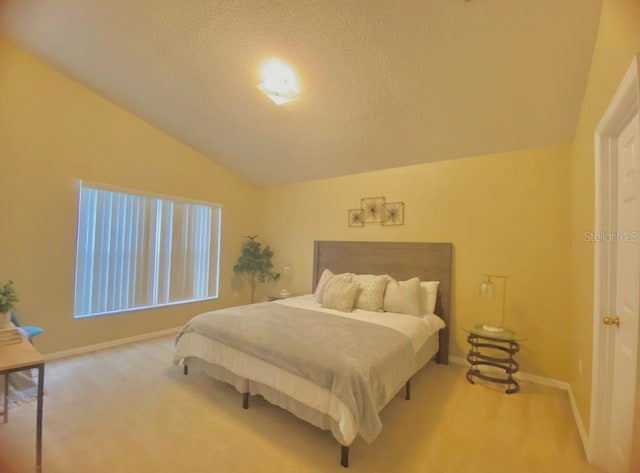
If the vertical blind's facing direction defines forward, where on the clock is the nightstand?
The nightstand is roughly at 12 o'clock from the vertical blind.

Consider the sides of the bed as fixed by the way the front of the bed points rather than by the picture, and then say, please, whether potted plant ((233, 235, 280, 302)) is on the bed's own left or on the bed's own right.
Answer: on the bed's own right

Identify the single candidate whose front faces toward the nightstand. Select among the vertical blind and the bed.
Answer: the vertical blind

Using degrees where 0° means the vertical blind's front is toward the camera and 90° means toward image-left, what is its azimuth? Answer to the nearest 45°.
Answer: approximately 315°

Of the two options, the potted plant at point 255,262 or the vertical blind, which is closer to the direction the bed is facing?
the vertical blind

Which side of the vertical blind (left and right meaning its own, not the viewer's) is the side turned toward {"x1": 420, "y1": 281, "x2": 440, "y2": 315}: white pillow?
front

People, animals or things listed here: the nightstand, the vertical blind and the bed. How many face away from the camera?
0

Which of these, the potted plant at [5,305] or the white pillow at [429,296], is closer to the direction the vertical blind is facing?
the white pillow

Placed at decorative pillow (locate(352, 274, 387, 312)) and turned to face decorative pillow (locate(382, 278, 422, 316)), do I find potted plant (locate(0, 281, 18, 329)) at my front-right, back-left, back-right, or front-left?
back-right

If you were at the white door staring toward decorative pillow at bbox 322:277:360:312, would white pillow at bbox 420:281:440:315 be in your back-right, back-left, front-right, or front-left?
front-right

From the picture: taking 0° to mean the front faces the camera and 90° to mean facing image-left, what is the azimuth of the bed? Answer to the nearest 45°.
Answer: approximately 45°
